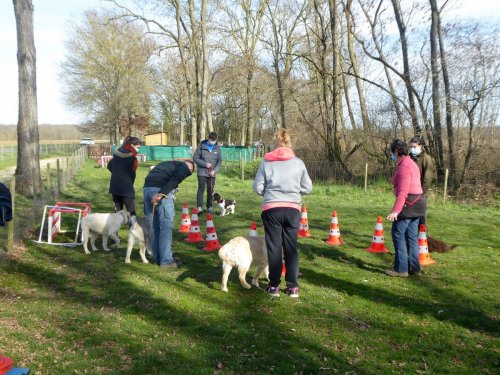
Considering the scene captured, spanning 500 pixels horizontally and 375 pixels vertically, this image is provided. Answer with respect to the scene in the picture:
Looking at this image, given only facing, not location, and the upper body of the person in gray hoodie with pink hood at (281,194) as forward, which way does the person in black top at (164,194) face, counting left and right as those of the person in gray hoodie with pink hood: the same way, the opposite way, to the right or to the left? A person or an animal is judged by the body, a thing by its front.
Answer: to the right

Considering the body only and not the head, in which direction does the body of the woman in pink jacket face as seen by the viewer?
to the viewer's left

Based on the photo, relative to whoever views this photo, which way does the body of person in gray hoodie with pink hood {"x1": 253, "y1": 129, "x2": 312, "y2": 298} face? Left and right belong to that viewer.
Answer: facing away from the viewer

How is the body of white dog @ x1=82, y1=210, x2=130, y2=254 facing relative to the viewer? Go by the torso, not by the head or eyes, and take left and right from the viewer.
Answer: facing to the right of the viewer

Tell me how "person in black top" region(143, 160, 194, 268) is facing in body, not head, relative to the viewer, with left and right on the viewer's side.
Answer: facing to the right of the viewer

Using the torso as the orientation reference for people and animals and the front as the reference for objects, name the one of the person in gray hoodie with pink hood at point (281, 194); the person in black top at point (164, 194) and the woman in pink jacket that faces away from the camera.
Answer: the person in gray hoodie with pink hood

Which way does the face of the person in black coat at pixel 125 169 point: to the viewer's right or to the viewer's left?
to the viewer's right

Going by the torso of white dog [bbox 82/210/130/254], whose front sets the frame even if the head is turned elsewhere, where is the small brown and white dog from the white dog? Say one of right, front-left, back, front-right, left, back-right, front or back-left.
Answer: front-left

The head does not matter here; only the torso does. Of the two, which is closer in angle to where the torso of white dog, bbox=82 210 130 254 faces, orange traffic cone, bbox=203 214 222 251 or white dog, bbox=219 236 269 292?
the orange traffic cone

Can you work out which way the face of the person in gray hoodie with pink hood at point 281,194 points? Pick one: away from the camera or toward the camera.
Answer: away from the camera

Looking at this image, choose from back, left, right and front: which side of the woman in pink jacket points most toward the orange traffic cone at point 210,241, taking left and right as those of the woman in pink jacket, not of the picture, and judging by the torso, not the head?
front
